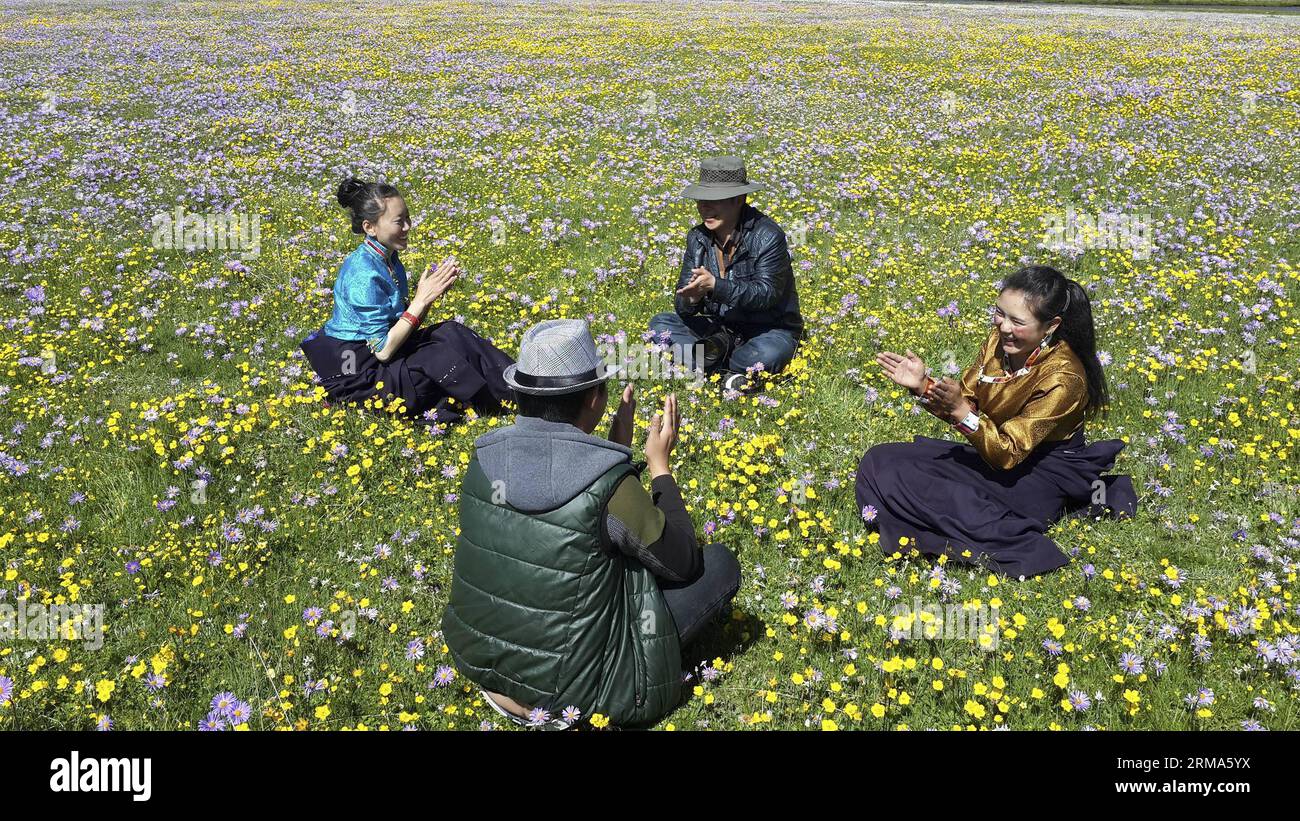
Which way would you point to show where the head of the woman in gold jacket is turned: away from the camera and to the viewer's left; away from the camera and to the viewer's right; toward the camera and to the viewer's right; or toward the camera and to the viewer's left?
toward the camera and to the viewer's left

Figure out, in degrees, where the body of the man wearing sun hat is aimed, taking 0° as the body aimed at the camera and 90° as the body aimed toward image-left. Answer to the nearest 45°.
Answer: approximately 45°

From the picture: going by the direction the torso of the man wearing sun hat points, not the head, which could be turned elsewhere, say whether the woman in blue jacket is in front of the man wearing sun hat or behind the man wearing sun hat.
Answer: in front

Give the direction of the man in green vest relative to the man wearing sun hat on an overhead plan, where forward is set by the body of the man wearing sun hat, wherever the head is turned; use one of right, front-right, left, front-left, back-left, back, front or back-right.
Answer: front-left

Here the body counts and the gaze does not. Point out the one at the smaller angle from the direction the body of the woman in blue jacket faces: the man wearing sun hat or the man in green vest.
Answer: the man wearing sun hat

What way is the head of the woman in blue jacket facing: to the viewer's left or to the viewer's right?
to the viewer's right

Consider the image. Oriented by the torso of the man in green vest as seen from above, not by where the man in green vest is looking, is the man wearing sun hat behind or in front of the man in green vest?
in front

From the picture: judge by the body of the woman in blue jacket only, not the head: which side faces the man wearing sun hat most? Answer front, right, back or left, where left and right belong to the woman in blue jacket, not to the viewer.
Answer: front

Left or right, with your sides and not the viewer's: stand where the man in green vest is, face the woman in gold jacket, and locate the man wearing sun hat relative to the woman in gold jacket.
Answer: left

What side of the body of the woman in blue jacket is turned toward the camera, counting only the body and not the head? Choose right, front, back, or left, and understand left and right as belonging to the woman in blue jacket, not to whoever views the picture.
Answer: right

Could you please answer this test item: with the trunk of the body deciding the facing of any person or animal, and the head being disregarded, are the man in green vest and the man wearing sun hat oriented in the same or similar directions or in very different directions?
very different directions

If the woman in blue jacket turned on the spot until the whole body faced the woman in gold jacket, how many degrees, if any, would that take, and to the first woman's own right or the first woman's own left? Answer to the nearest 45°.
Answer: approximately 45° to the first woman's own right

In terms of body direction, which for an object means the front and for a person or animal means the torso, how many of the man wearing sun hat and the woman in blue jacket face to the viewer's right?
1

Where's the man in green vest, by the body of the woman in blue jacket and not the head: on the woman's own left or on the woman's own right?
on the woman's own right
